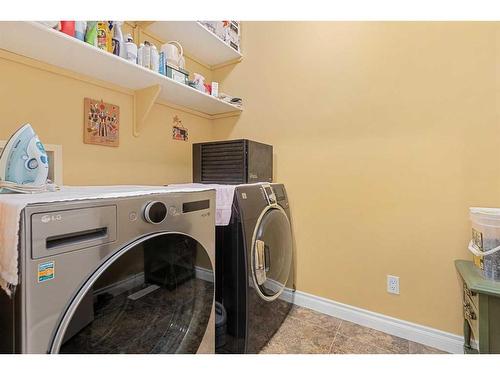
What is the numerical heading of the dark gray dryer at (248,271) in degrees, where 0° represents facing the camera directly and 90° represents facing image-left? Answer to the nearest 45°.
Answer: approximately 315°

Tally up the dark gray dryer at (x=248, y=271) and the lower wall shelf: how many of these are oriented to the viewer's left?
0

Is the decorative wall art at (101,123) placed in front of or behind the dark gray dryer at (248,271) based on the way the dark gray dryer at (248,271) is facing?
behind

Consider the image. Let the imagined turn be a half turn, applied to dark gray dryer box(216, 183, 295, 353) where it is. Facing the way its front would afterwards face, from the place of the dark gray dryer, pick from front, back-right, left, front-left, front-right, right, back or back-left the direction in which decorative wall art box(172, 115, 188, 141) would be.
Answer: front
